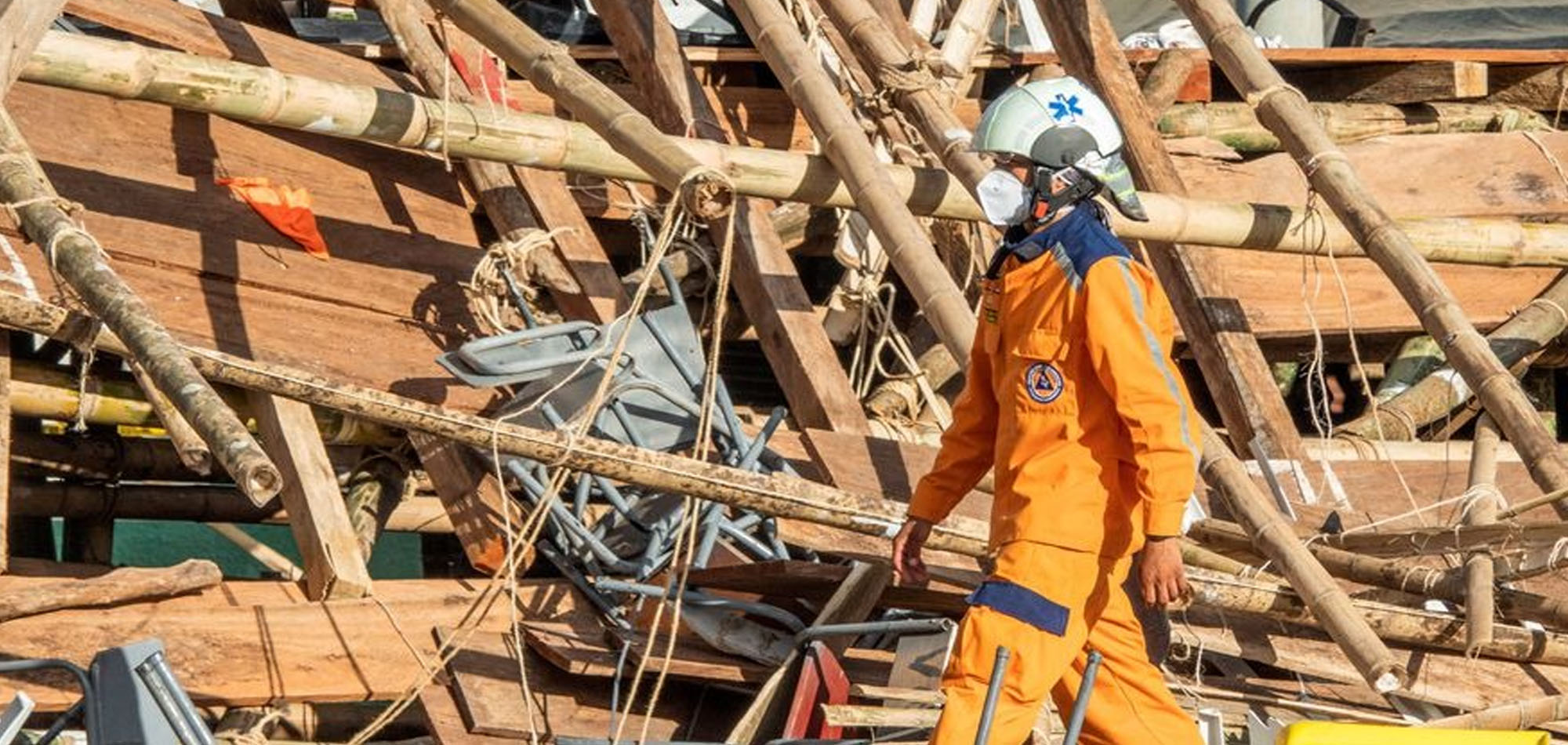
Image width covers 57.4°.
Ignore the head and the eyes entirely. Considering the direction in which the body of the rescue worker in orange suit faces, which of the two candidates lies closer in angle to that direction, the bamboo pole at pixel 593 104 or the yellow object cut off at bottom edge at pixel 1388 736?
the bamboo pole

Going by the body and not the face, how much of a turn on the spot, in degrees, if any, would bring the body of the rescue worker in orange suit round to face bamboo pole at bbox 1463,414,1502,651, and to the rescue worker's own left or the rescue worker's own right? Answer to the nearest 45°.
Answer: approximately 180°

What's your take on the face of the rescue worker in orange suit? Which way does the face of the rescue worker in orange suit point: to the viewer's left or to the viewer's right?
to the viewer's left

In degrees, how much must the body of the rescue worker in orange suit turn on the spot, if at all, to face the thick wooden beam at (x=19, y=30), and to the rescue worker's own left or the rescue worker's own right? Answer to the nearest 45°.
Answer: approximately 45° to the rescue worker's own right

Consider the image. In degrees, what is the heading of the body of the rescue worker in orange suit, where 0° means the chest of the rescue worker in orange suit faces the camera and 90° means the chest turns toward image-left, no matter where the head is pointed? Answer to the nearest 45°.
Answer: approximately 45°

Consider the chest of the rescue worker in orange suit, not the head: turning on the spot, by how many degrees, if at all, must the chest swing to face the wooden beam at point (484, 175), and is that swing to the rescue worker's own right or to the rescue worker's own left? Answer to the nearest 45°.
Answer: approximately 90° to the rescue worker's own right
